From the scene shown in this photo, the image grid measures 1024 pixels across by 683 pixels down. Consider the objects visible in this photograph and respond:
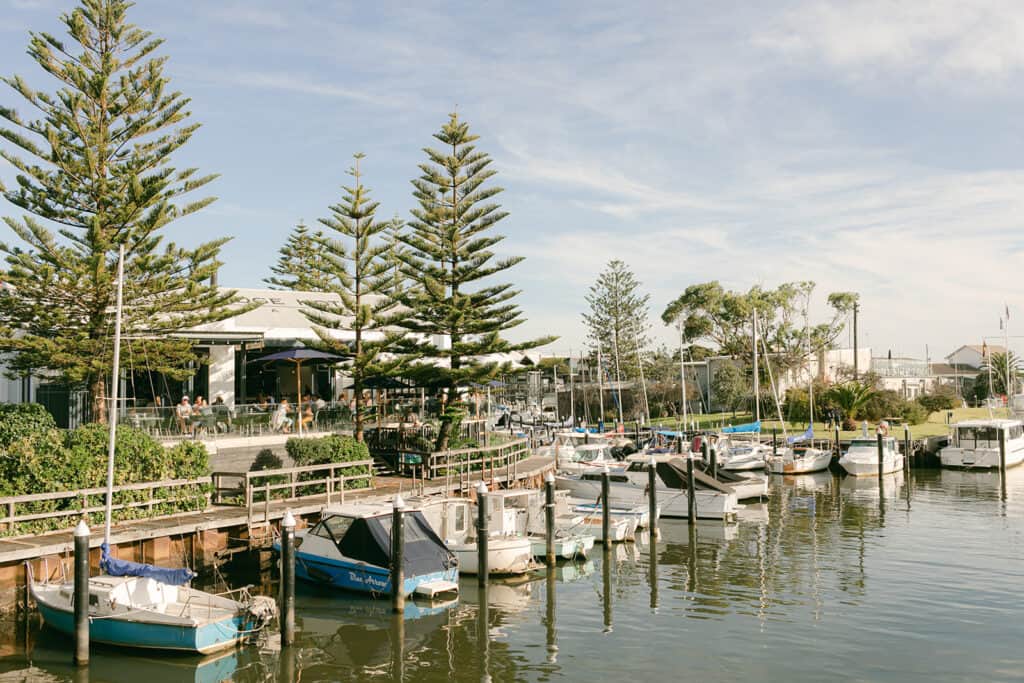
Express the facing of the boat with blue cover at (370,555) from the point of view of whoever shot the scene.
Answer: facing away from the viewer and to the left of the viewer

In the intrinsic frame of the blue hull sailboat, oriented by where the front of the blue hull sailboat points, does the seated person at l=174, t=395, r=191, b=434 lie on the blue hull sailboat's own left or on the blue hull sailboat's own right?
on the blue hull sailboat's own right

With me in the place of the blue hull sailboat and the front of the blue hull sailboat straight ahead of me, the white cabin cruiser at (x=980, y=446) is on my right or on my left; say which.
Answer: on my right

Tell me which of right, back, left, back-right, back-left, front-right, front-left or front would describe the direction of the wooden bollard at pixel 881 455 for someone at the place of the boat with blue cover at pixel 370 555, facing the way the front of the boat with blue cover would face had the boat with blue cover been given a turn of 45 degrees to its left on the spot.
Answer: back-right

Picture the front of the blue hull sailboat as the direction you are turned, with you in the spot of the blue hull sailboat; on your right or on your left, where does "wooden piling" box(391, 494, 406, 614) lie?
on your right

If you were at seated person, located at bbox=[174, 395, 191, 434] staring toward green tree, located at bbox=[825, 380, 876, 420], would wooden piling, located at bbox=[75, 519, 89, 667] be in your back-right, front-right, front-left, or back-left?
back-right

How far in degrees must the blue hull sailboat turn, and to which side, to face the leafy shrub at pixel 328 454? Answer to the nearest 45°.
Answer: approximately 90° to its right

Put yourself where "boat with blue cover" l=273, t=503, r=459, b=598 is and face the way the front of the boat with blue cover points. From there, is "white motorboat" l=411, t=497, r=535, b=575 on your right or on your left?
on your right

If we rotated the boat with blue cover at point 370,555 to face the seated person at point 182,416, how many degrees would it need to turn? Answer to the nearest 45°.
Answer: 0° — it already faces them

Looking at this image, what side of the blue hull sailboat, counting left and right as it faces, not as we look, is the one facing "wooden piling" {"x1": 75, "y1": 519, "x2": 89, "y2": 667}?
left

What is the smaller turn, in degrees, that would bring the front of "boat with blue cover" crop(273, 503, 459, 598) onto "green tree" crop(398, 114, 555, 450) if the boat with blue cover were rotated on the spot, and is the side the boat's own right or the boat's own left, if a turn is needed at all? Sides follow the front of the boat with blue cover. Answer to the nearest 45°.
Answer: approximately 45° to the boat's own right

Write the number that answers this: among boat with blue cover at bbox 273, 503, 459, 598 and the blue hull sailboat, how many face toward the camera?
0

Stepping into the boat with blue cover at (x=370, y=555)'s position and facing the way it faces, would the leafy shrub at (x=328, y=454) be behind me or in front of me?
in front

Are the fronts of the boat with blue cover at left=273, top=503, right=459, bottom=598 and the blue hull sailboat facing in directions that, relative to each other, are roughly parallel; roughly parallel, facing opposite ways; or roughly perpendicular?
roughly parallel

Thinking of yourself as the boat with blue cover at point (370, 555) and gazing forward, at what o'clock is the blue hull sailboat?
The blue hull sailboat is roughly at 9 o'clock from the boat with blue cover.

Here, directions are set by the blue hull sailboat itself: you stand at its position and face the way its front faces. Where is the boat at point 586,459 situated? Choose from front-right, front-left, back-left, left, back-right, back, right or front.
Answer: right

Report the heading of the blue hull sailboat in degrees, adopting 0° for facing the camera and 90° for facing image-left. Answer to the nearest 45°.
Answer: approximately 135°
